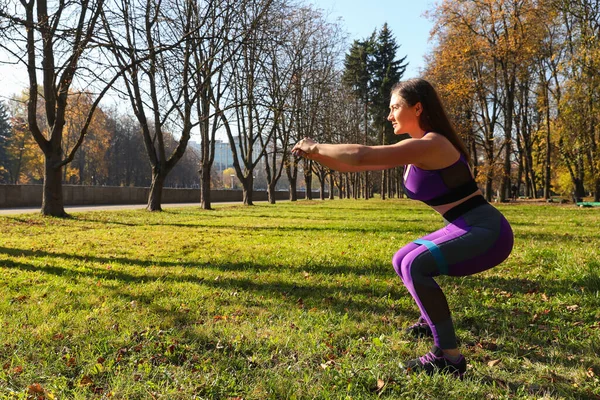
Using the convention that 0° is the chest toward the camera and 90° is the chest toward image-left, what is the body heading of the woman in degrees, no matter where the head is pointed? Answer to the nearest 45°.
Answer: approximately 90°

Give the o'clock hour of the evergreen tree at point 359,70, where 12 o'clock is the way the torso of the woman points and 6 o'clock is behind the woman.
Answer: The evergreen tree is roughly at 3 o'clock from the woman.

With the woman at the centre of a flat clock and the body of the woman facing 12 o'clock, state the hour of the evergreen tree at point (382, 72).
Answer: The evergreen tree is roughly at 3 o'clock from the woman.

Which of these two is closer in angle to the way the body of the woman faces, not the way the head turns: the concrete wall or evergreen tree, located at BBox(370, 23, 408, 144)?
the concrete wall

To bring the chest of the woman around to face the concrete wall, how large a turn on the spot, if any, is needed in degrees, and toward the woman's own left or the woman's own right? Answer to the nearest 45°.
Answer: approximately 45° to the woman's own right

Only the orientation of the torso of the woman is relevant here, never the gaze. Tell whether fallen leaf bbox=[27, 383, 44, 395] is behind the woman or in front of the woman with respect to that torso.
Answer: in front

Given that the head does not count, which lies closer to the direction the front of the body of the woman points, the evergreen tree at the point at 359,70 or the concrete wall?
the concrete wall

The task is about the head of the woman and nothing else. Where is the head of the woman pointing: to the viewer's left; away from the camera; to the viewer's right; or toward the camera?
to the viewer's left

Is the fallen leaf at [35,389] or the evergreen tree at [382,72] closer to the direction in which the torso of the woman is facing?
the fallen leaf

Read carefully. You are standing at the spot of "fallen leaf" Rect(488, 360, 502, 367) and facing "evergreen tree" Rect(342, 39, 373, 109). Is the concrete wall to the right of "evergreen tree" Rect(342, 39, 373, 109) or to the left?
left
